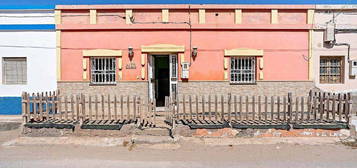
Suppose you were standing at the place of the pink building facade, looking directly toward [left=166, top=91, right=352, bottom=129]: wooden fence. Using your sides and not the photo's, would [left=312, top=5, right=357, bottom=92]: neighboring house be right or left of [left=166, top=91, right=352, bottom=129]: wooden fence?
left

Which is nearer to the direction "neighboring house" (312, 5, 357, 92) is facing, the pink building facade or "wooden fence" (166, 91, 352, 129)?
the wooden fence

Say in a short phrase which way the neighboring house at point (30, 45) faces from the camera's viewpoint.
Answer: facing the viewer

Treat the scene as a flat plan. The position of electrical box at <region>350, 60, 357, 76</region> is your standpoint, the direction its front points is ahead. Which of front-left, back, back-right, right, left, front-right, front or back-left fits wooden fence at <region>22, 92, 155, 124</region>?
front-right

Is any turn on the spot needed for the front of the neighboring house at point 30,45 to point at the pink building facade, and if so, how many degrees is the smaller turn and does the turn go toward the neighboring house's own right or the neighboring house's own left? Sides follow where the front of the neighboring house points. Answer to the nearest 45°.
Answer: approximately 45° to the neighboring house's own left

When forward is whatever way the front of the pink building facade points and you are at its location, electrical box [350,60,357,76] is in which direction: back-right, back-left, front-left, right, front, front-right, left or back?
left

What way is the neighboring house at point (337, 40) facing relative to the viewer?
toward the camera

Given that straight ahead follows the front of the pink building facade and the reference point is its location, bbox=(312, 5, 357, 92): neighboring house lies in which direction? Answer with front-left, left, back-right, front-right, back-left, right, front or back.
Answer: left

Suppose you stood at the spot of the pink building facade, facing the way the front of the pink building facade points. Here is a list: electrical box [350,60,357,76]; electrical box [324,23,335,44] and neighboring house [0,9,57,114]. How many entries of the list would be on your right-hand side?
1

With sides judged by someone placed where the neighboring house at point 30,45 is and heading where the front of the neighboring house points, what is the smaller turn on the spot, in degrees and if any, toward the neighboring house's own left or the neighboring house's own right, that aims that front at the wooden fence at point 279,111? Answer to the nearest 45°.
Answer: approximately 45° to the neighboring house's own left

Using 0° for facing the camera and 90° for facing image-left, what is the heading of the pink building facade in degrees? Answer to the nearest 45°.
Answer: approximately 0°

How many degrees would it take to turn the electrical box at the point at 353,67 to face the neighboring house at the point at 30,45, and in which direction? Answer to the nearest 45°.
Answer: approximately 45° to its right
